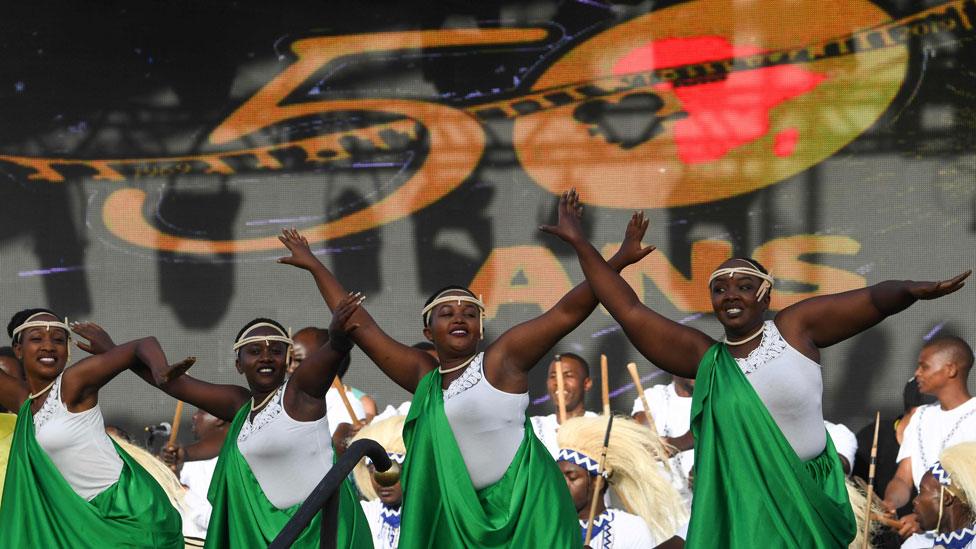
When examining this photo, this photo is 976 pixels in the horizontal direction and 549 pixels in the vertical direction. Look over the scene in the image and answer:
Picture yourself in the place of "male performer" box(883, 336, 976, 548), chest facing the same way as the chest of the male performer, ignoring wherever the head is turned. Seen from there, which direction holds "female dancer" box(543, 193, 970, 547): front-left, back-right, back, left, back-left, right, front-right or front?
front-left

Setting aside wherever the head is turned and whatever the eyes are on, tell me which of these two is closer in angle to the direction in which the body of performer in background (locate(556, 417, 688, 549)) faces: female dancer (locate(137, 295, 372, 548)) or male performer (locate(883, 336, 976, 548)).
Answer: the female dancer

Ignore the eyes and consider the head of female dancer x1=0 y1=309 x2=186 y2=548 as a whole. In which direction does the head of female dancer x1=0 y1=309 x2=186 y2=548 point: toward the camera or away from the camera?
toward the camera

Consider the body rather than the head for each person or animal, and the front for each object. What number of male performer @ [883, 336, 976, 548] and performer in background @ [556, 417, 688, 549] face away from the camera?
0

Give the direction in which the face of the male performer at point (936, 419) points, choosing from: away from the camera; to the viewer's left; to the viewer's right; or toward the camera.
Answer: to the viewer's left

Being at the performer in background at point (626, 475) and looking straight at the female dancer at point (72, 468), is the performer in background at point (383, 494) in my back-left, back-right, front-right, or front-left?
front-right

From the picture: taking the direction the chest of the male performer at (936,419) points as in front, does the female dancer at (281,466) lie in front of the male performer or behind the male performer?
in front

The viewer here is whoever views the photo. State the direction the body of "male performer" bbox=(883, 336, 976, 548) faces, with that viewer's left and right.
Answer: facing the viewer and to the left of the viewer

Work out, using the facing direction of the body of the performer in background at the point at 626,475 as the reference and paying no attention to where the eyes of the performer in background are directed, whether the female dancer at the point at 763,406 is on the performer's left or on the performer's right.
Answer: on the performer's left

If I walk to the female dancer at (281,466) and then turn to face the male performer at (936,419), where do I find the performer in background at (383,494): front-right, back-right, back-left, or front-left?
front-left

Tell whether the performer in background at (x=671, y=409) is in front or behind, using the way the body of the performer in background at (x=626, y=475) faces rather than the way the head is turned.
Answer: behind

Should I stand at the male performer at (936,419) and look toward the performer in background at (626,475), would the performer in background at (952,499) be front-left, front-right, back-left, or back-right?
front-left

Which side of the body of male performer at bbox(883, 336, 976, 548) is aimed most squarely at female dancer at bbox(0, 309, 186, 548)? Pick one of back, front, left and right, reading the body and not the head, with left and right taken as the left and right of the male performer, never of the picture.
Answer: front
